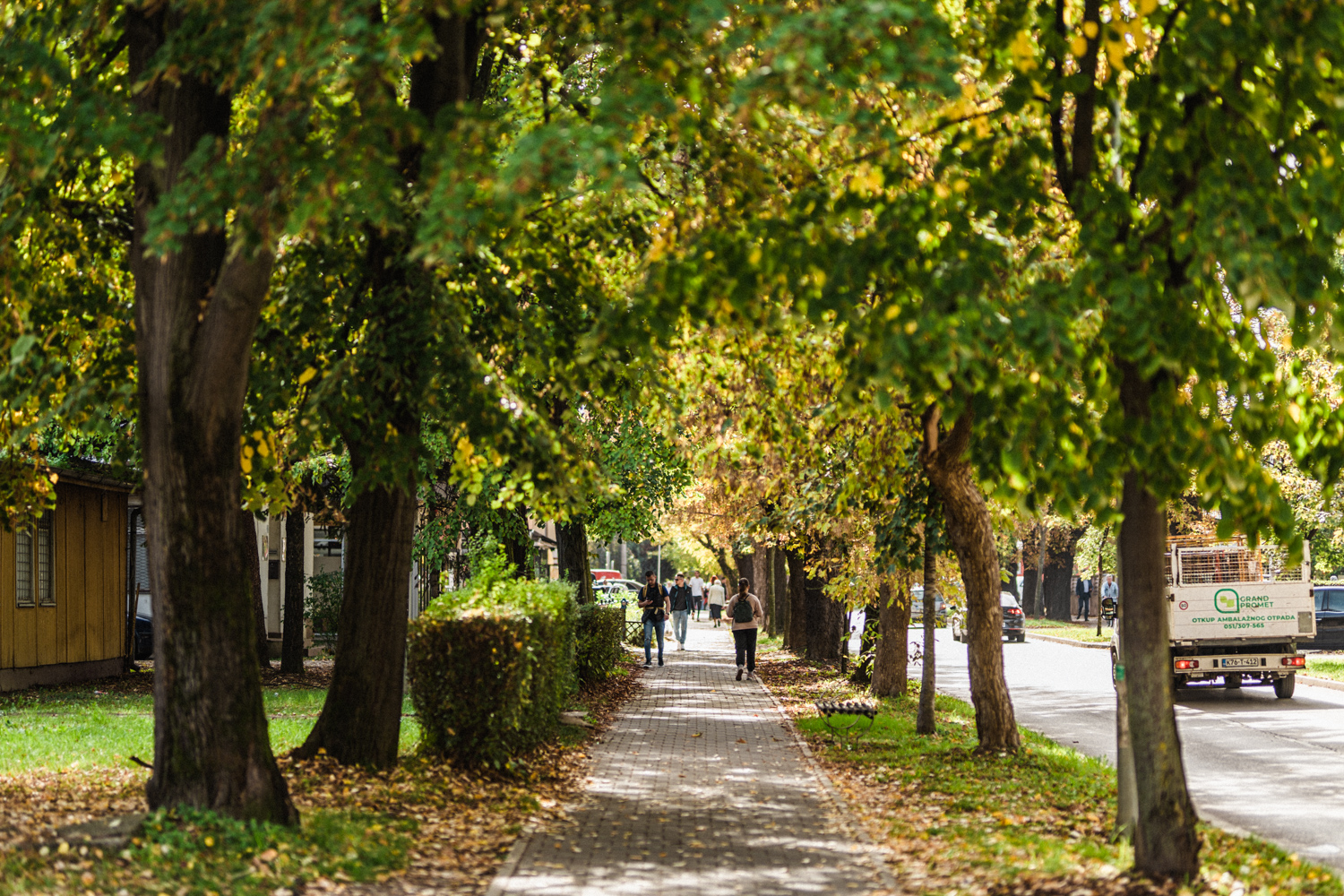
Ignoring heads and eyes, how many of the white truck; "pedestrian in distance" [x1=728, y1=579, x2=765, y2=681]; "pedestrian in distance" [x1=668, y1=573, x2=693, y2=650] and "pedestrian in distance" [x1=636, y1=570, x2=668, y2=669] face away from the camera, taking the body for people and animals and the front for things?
2

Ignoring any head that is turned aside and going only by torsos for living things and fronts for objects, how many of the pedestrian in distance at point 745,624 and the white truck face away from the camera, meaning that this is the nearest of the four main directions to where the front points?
2

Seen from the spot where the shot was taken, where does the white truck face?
facing away from the viewer

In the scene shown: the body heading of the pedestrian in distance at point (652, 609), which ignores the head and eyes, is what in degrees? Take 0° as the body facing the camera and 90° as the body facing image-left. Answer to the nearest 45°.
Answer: approximately 0°

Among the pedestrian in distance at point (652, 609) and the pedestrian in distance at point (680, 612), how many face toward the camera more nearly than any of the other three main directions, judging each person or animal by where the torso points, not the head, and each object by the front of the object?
2

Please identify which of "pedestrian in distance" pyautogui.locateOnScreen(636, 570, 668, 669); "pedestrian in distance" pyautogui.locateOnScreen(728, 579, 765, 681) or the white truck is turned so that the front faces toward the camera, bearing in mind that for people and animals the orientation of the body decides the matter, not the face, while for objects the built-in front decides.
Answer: "pedestrian in distance" pyautogui.locateOnScreen(636, 570, 668, 669)

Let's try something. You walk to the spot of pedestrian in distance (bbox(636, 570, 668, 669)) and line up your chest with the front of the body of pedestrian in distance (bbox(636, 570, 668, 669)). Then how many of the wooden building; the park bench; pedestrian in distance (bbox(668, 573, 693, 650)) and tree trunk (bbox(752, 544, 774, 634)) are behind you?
2

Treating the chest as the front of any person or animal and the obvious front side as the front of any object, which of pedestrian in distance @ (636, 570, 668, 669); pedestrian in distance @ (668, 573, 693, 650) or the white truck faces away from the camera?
the white truck

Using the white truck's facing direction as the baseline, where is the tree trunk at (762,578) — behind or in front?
in front

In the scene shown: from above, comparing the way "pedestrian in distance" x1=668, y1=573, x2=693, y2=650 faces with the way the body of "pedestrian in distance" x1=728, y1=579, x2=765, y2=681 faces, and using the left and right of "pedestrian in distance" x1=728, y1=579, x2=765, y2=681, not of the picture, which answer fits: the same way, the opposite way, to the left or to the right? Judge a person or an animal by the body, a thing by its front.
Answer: the opposite way

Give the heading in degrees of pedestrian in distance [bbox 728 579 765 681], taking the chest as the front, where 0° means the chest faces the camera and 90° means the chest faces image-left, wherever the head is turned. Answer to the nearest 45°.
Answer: approximately 180°

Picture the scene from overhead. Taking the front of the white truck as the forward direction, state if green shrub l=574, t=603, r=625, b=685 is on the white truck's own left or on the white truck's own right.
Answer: on the white truck's own left
